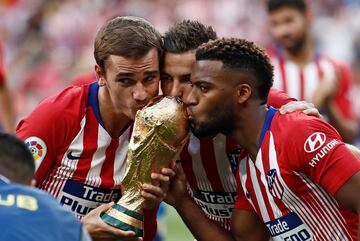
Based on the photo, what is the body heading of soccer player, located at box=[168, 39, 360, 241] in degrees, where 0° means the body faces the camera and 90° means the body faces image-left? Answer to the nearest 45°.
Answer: approximately 45°

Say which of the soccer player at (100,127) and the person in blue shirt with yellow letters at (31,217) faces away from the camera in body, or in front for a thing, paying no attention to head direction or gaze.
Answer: the person in blue shirt with yellow letters at (31,217)

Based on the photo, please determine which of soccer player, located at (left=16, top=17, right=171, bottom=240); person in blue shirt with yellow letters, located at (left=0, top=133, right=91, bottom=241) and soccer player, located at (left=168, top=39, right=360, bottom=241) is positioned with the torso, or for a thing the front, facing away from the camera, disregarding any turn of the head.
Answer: person in blue shirt with yellow letters, located at (left=0, top=133, right=91, bottom=241)

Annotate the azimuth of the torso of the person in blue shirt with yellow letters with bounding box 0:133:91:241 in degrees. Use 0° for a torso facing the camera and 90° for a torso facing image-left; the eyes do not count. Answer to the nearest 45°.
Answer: approximately 180°

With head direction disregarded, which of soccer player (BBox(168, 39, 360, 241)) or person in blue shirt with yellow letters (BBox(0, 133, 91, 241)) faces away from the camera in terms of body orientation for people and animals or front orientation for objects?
person in blue shirt with yellow letters (BBox(0, 133, 91, 241))

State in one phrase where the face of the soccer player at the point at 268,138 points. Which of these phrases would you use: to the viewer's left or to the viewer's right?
to the viewer's left

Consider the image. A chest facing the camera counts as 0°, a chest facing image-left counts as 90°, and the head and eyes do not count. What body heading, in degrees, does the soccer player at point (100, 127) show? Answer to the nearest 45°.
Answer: approximately 315°

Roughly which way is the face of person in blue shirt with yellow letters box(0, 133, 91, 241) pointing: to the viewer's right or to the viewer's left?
to the viewer's right
